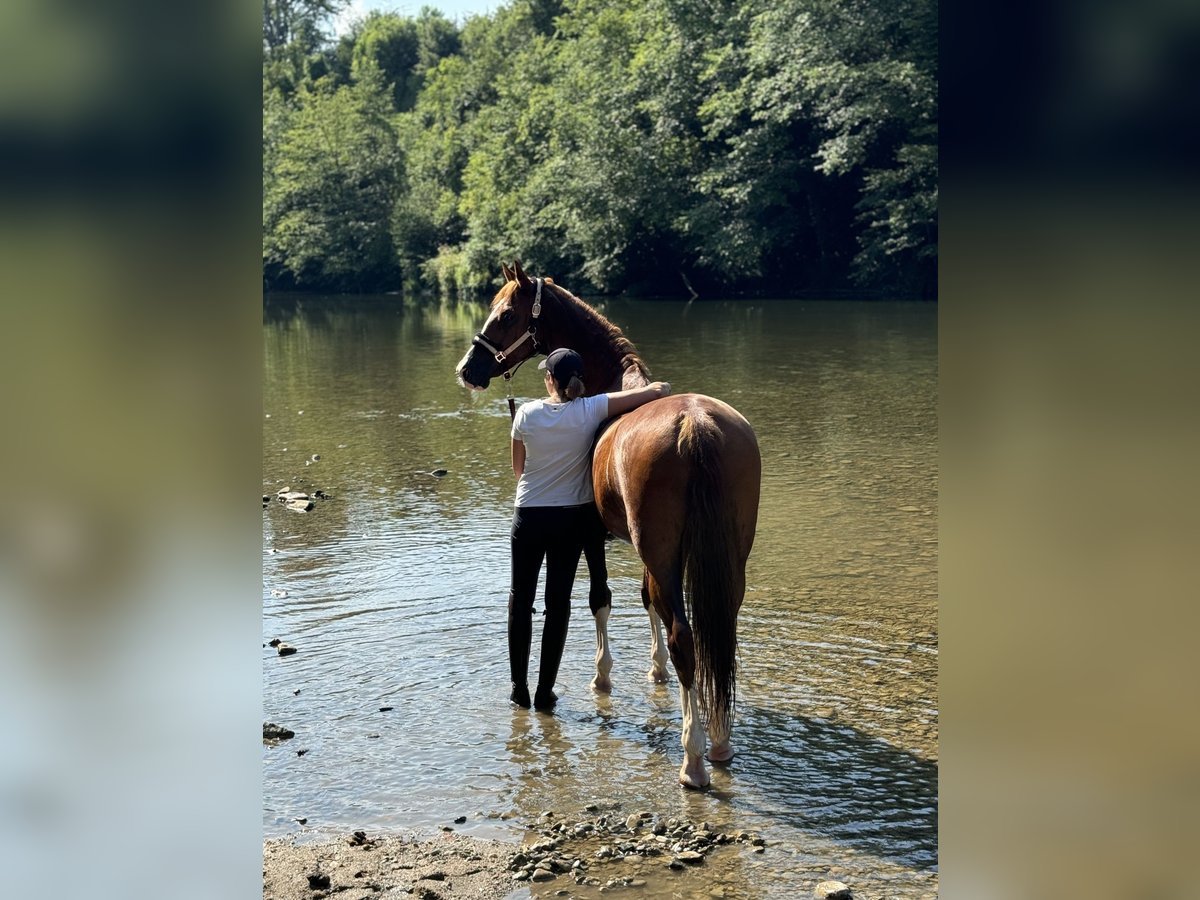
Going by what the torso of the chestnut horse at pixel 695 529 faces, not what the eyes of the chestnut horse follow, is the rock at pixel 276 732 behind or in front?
in front

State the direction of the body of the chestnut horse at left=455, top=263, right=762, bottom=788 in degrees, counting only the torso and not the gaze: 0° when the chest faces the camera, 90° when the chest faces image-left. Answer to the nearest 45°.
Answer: approximately 135°
